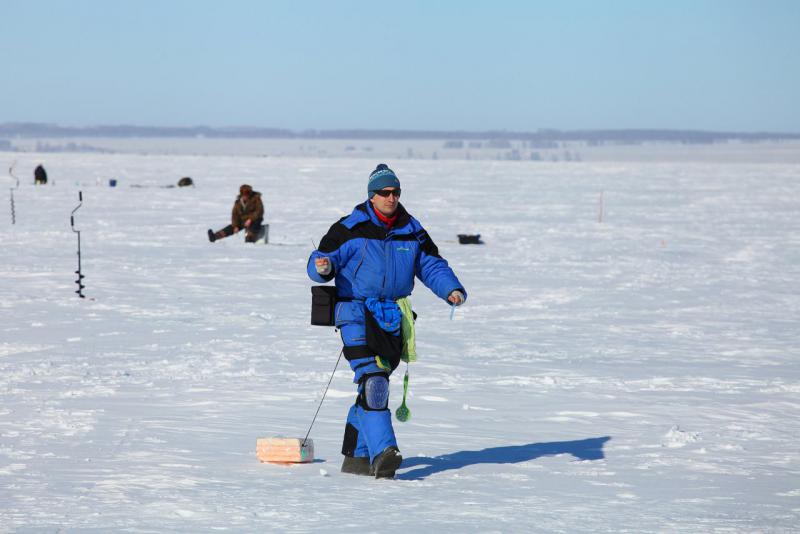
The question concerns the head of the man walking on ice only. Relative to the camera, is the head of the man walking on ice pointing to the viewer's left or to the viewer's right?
to the viewer's right

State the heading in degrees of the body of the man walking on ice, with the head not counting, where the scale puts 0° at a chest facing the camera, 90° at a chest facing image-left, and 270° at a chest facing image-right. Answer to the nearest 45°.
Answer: approximately 315°
